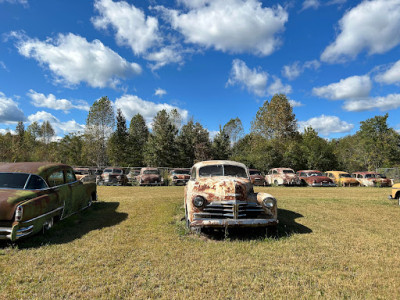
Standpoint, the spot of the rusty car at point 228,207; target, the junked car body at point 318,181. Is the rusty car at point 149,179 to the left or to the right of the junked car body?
left

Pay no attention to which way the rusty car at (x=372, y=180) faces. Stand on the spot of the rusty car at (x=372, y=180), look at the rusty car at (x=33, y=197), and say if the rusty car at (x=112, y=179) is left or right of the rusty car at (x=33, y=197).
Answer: right

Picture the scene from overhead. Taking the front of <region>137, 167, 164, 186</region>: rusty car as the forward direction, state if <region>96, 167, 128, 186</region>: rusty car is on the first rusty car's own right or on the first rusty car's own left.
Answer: on the first rusty car's own right

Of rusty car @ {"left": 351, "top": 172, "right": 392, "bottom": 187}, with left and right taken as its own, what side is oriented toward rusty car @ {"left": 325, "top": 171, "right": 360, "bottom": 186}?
right

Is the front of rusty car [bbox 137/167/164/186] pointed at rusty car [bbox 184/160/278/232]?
yes

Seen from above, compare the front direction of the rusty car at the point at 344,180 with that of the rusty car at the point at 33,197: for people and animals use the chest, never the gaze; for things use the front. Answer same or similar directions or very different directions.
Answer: very different directions

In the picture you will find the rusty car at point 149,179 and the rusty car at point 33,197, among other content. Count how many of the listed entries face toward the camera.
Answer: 1

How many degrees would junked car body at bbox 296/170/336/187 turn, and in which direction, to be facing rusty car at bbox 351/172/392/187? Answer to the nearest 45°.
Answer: approximately 90° to its left

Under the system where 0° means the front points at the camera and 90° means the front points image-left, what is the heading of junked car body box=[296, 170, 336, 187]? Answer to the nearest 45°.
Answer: approximately 315°
